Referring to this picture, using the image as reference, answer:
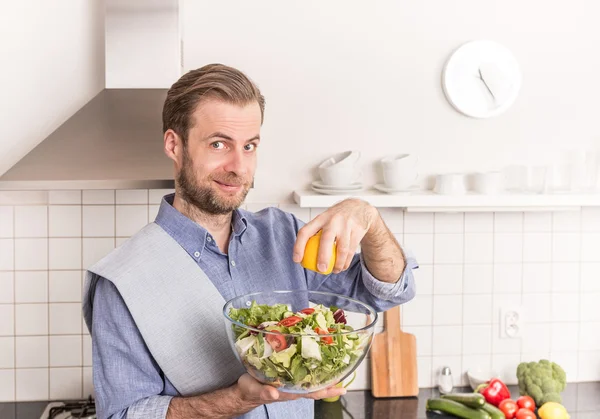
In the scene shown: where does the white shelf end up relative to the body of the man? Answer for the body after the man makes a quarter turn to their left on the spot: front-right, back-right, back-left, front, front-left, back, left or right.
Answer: front

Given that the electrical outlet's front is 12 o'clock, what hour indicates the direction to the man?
The man is roughly at 1 o'clock from the electrical outlet.

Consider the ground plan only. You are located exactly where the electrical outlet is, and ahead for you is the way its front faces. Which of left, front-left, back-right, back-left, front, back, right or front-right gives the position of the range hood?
front-right

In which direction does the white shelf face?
toward the camera

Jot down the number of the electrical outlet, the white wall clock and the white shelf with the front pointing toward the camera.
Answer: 3

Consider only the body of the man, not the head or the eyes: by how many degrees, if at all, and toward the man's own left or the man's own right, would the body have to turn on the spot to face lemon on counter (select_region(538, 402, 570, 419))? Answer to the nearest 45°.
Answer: approximately 90° to the man's own left
